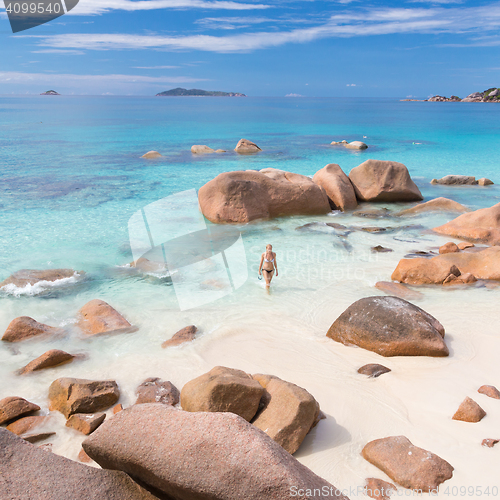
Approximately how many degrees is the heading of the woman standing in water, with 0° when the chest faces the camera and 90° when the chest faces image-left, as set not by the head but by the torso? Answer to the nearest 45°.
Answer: approximately 0°

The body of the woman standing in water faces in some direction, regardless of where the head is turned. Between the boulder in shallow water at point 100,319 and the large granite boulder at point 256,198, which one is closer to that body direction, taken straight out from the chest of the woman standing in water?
the boulder in shallow water

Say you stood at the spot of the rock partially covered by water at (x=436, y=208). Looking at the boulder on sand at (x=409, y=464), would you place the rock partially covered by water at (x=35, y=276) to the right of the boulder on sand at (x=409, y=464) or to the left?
right

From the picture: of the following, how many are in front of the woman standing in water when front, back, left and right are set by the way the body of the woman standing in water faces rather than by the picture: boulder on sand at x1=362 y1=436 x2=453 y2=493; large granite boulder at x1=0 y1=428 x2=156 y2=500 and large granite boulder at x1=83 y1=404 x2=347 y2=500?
3

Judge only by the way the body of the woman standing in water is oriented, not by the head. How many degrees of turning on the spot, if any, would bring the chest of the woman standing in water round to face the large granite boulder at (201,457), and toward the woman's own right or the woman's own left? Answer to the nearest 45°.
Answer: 0° — they already face it

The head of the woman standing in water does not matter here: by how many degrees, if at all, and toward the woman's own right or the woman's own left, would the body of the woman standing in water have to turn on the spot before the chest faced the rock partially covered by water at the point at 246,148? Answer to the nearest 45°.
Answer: approximately 180°

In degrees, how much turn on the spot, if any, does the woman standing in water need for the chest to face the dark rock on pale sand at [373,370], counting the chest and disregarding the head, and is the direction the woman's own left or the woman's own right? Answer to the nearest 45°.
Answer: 0° — they already face it

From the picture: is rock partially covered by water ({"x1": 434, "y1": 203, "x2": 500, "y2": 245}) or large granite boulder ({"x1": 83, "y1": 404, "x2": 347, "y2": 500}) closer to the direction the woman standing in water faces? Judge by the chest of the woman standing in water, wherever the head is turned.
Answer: the large granite boulder

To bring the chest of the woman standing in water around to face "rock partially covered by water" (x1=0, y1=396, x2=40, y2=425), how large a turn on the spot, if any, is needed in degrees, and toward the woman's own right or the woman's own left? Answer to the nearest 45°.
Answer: approximately 45° to the woman's own right

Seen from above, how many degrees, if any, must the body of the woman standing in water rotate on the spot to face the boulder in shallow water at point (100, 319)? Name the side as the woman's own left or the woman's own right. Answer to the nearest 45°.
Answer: approximately 45° to the woman's own right
